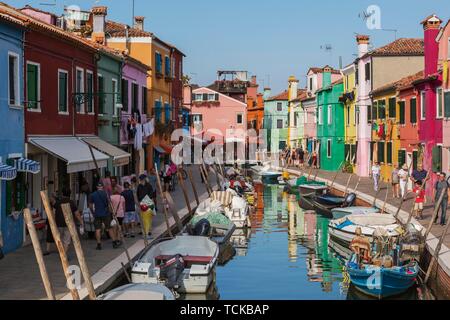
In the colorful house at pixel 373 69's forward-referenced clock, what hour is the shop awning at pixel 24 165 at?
The shop awning is roughly at 11 o'clock from the colorful house.

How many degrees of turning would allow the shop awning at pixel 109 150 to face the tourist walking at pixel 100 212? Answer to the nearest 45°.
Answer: approximately 45° to its right

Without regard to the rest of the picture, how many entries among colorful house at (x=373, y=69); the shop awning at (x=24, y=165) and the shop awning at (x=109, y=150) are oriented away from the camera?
0

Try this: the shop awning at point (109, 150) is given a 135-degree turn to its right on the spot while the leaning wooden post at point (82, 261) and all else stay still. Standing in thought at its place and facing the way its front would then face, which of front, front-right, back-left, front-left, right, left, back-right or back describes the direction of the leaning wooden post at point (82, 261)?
left

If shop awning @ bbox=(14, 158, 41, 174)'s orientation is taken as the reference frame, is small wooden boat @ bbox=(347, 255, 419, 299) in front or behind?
in front

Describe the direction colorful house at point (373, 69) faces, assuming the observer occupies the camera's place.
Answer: facing the viewer and to the left of the viewer

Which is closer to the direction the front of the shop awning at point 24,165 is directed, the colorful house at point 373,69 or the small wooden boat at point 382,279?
the small wooden boat

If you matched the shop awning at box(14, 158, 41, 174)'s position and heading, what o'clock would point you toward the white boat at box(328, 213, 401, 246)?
The white boat is roughly at 10 o'clock from the shop awning.

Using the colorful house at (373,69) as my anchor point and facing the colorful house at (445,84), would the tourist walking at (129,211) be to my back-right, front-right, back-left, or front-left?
front-right

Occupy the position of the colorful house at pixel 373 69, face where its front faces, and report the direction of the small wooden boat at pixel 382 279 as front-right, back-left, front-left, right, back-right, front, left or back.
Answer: front-left

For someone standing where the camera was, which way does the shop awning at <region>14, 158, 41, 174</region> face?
facing the viewer and to the right of the viewer

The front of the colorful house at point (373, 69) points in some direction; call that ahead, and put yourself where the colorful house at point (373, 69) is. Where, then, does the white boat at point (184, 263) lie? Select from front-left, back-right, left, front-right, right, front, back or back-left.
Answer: front-left

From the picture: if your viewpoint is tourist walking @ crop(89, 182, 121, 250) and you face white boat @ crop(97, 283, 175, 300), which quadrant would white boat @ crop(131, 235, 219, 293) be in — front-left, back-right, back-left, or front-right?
front-left
